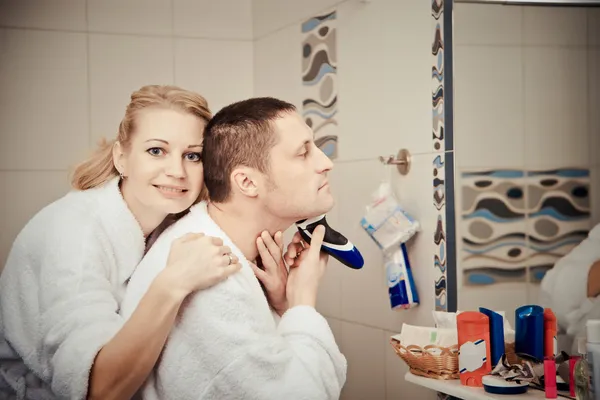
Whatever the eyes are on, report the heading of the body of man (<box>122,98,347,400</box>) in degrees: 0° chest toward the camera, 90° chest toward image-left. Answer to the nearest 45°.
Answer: approximately 270°

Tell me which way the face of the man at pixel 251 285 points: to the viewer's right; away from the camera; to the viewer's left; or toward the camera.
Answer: to the viewer's right

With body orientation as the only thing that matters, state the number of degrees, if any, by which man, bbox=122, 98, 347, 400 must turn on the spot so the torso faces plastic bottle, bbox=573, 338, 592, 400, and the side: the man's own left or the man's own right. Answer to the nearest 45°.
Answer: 0° — they already face it

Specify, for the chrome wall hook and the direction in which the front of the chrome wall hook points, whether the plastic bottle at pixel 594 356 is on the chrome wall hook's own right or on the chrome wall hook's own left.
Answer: on the chrome wall hook's own left

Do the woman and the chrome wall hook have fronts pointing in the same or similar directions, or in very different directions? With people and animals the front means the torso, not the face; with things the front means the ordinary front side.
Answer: very different directions

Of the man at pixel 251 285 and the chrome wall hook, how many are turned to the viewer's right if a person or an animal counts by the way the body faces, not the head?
1

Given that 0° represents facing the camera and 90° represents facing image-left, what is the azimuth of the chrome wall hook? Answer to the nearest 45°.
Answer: approximately 45°

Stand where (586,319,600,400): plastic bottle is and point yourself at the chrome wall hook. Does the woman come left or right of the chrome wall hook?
left

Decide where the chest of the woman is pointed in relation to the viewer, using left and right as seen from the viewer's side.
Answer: facing to the right of the viewer
